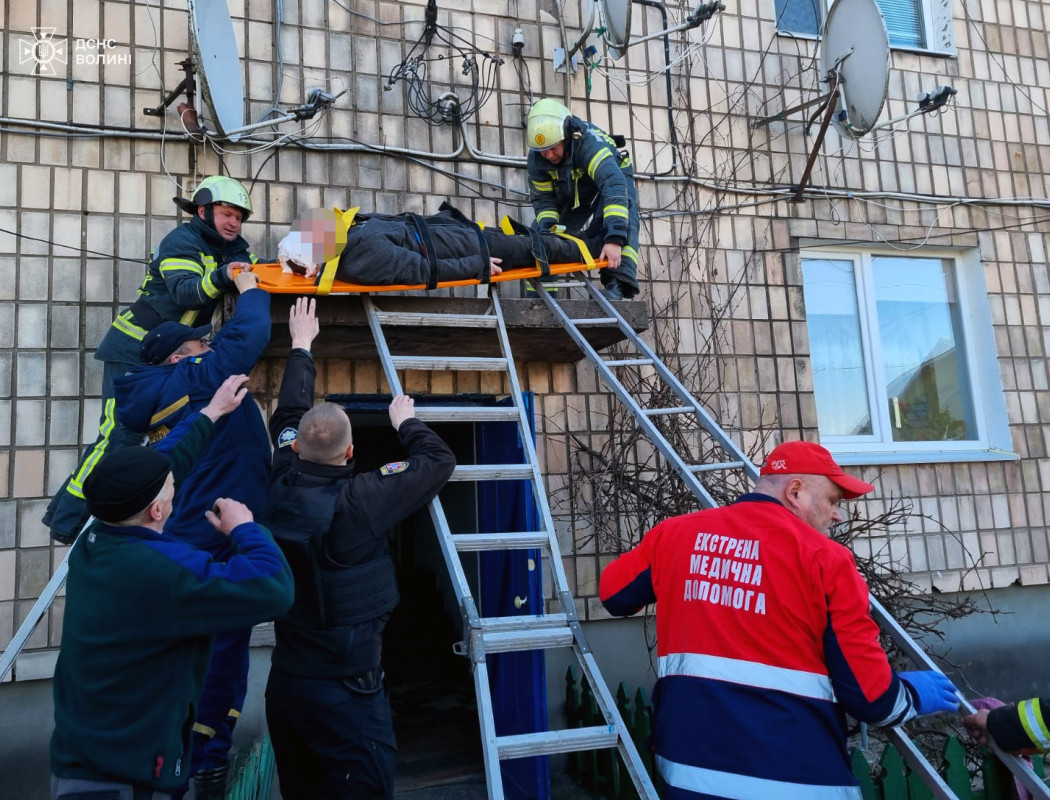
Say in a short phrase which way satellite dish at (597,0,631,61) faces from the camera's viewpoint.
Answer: facing the viewer and to the right of the viewer

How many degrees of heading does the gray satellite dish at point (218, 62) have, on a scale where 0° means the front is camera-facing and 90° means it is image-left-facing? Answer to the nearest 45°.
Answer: approximately 315°

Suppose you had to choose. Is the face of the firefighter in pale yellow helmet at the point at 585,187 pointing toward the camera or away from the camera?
toward the camera

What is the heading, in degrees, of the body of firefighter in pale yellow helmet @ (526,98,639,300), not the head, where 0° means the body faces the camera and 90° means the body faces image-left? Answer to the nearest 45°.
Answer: approximately 45°

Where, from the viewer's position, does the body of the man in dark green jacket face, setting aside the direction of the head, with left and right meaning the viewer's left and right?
facing away from the viewer and to the right of the viewer

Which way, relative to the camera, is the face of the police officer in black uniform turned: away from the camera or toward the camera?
away from the camera

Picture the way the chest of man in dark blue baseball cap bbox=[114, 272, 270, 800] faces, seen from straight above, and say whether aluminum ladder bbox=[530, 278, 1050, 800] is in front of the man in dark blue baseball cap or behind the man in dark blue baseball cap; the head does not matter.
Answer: in front

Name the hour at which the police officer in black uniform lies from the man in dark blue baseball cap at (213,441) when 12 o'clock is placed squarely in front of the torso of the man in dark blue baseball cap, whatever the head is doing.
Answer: The police officer in black uniform is roughly at 2 o'clock from the man in dark blue baseball cap.

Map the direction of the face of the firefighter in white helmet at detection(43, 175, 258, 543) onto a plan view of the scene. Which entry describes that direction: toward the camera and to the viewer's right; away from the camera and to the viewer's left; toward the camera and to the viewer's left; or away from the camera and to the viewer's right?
toward the camera and to the viewer's right

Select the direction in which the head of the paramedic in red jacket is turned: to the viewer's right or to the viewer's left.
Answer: to the viewer's right
